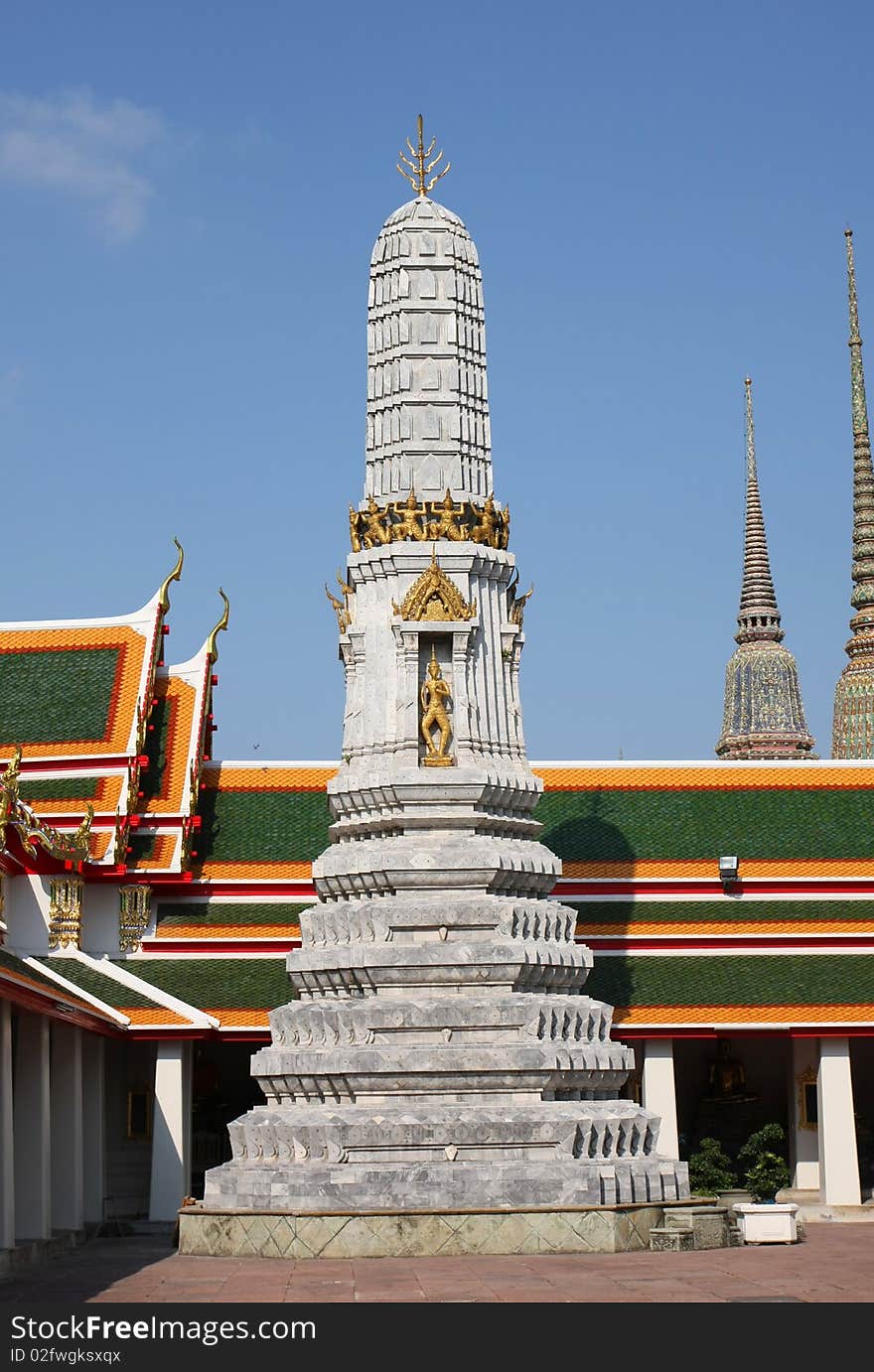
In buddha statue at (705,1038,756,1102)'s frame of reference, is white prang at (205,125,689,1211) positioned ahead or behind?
ahead

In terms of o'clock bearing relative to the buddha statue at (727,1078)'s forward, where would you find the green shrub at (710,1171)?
The green shrub is roughly at 12 o'clock from the buddha statue.

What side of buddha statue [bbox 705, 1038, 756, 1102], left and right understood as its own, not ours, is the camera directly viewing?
front

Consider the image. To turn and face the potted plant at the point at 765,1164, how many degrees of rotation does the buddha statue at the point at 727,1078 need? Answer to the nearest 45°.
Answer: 0° — it already faces it
